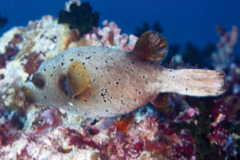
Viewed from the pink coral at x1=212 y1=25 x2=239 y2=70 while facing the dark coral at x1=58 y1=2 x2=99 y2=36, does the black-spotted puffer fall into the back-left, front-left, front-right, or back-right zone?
front-left

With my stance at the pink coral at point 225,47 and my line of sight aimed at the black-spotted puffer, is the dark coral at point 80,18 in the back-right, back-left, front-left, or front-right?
front-right

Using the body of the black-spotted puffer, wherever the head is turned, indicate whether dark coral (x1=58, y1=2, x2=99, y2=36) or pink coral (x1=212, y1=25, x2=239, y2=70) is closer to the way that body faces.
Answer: the dark coral

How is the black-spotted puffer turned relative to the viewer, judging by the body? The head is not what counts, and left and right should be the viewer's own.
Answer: facing to the left of the viewer

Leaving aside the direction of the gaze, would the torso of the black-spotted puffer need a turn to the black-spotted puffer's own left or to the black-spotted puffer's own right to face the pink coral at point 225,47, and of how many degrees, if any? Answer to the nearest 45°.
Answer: approximately 135° to the black-spotted puffer's own right

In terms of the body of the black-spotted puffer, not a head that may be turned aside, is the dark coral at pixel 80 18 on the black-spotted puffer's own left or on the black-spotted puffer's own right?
on the black-spotted puffer's own right
